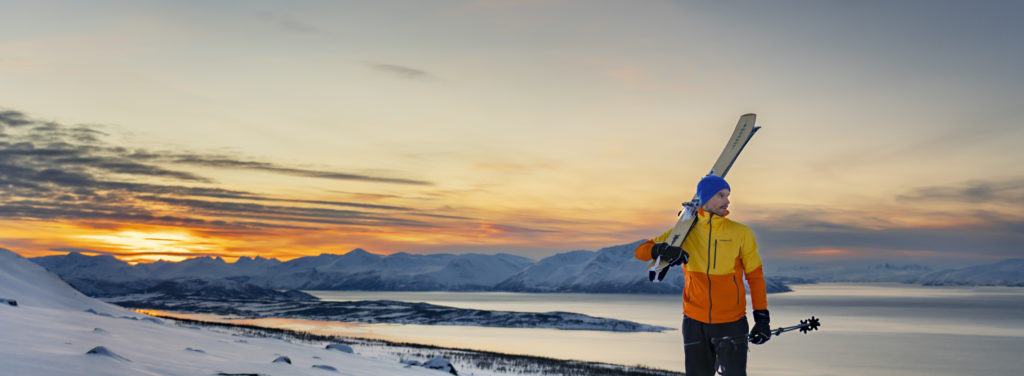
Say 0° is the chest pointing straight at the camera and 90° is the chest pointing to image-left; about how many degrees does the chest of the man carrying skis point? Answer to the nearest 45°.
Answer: approximately 0°

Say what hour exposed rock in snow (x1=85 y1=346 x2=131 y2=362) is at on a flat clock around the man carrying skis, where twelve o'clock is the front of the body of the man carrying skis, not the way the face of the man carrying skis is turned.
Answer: The exposed rock in snow is roughly at 3 o'clock from the man carrying skis.

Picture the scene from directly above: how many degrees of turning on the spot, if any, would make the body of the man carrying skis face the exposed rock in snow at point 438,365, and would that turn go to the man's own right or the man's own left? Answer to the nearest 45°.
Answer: approximately 135° to the man's own right
